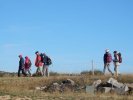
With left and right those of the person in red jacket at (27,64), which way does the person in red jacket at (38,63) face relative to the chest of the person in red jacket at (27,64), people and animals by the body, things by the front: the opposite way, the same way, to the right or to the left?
the same way

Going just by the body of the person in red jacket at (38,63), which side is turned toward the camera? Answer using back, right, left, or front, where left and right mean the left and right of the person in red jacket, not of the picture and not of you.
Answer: left

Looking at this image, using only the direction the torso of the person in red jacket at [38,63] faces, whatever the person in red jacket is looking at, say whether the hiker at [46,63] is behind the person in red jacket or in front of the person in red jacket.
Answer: behind

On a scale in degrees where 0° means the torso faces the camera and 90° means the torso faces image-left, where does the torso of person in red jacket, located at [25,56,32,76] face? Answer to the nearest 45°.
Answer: approximately 90°

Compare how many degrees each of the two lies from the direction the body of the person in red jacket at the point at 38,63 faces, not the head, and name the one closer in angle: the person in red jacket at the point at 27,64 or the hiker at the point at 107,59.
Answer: the person in red jacket

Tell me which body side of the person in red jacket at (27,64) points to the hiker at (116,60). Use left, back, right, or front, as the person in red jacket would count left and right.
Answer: back

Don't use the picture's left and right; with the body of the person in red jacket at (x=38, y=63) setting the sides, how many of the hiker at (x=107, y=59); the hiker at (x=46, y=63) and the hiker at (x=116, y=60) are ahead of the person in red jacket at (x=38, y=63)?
0

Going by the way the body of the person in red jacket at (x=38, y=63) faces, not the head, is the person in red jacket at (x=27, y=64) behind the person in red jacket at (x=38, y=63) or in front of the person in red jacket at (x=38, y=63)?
in front

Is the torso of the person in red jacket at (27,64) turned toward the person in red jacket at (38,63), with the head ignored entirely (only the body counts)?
no

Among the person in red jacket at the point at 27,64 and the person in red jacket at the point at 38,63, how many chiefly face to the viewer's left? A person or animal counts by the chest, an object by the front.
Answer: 2

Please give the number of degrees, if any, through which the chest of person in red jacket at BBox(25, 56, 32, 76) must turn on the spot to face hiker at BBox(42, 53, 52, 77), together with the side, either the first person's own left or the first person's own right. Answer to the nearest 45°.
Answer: approximately 180°
